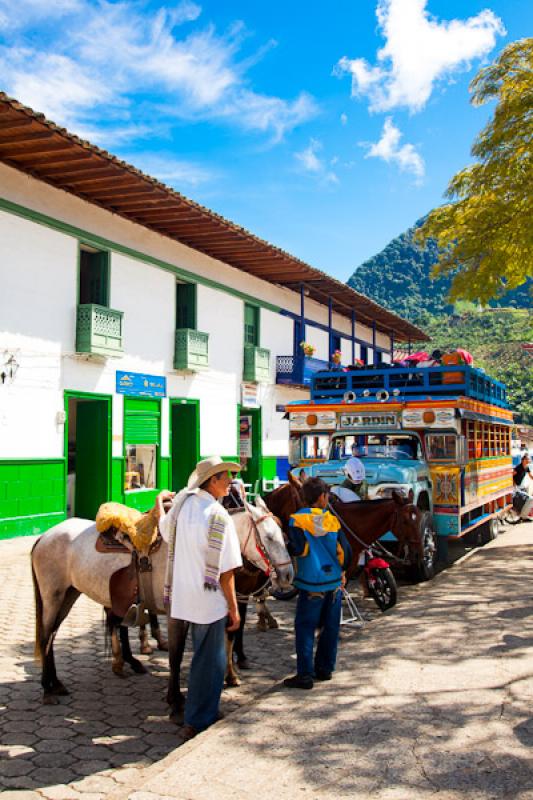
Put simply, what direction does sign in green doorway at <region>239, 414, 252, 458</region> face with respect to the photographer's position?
facing the viewer and to the right of the viewer

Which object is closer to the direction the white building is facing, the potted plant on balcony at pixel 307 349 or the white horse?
the white horse

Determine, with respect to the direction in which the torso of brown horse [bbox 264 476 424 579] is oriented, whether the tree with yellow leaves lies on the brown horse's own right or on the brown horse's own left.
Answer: on the brown horse's own left

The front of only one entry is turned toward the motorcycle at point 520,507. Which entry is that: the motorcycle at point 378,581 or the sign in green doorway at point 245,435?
the sign in green doorway

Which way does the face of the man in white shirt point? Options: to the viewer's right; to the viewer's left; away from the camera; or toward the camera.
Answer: to the viewer's right

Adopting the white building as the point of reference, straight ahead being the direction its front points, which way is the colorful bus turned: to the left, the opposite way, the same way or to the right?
to the right

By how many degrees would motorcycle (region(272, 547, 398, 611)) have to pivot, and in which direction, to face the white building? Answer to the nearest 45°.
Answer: approximately 180°

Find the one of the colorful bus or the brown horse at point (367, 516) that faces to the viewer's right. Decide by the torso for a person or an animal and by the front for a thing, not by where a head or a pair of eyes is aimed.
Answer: the brown horse

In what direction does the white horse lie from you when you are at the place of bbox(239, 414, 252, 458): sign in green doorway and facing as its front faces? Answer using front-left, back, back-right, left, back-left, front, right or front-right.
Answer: front-right

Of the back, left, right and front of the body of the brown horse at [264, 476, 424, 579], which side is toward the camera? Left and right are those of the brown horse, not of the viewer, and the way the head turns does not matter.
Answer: right

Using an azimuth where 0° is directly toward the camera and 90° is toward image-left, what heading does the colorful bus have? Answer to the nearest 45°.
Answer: approximately 45°

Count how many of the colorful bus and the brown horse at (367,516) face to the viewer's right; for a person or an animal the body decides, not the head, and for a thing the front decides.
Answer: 1

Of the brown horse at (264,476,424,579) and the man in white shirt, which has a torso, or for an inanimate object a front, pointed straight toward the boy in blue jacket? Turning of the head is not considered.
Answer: the man in white shirt

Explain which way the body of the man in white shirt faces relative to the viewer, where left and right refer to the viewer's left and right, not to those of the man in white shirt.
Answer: facing away from the viewer and to the right of the viewer

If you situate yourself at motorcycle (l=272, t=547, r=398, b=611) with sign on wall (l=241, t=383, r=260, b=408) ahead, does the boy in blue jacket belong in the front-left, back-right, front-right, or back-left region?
back-left
